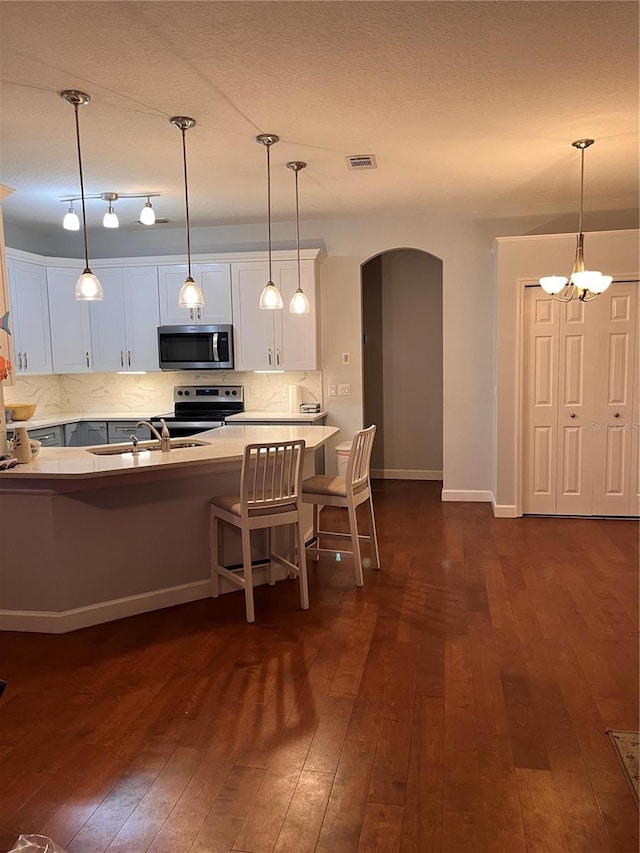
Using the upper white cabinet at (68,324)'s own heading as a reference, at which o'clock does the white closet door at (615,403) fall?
The white closet door is roughly at 10 o'clock from the upper white cabinet.

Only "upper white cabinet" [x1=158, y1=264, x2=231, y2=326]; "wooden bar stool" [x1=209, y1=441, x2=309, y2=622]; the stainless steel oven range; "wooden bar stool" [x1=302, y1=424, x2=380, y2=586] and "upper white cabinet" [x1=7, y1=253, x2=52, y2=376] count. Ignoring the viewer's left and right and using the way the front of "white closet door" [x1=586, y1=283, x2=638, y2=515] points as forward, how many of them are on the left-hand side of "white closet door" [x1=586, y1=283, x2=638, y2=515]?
0

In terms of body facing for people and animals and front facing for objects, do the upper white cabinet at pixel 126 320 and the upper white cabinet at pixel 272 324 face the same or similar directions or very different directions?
same or similar directions

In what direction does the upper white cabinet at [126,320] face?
toward the camera

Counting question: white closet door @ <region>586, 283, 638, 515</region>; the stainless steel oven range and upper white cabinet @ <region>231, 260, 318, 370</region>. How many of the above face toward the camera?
3

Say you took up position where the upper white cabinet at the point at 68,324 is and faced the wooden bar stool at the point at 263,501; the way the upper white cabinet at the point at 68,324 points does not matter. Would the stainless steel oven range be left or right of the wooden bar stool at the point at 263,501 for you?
left

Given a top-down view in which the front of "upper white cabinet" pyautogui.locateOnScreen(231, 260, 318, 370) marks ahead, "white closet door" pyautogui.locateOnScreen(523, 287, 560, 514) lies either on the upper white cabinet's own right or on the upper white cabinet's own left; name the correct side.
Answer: on the upper white cabinet's own left

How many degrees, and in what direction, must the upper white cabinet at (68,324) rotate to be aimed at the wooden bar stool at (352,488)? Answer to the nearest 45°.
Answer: approximately 45° to its left

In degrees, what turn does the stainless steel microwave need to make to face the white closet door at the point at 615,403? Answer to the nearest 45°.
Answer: approximately 45° to its left

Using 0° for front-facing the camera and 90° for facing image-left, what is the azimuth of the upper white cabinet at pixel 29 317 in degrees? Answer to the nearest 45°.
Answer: approximately 315°

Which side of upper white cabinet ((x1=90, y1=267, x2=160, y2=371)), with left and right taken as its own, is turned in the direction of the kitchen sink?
front

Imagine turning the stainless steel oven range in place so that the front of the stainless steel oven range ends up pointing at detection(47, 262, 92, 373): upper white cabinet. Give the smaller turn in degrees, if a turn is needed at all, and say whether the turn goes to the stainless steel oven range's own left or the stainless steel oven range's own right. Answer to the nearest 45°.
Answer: approximately 90° to the stainless steel oven range's own right

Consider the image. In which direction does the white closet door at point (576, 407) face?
toward the camera

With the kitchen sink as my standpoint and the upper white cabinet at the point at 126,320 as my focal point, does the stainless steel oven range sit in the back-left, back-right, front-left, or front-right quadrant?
front-right

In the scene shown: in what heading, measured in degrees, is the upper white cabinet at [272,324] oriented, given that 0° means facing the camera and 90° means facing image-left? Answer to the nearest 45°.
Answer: approximately 0°

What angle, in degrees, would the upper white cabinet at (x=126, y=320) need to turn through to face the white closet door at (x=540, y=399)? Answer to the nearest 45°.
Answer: approximately 45° to its left

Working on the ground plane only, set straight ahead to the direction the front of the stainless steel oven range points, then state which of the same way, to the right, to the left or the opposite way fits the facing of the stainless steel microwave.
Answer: the same way

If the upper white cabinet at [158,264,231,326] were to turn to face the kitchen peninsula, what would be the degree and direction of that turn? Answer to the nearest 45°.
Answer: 0° — it already faces it

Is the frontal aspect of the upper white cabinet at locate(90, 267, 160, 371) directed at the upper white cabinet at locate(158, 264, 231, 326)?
no
